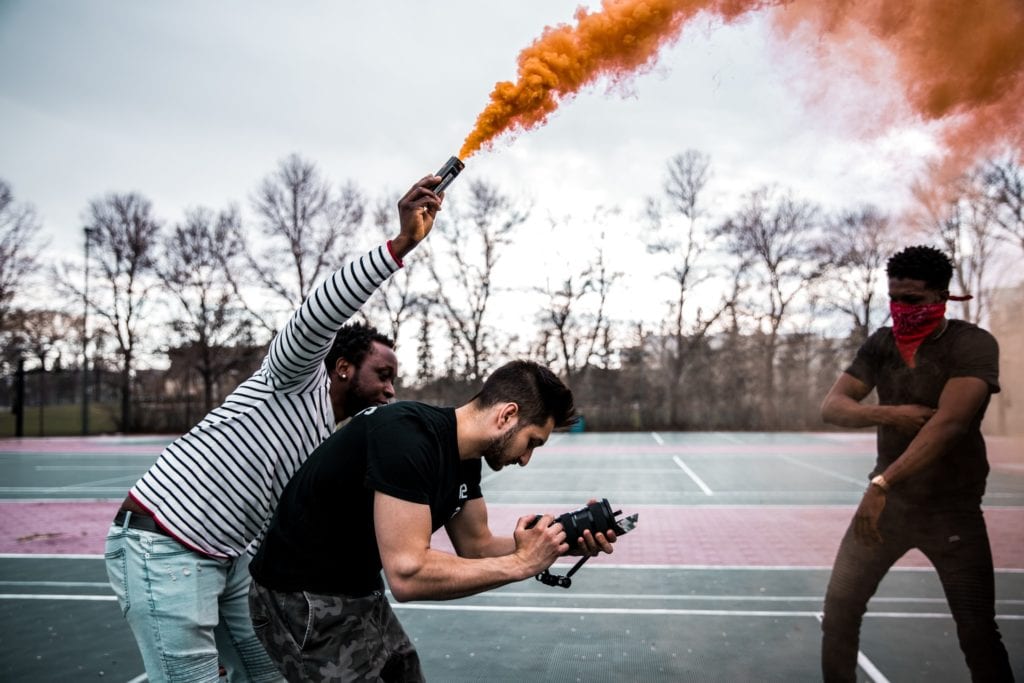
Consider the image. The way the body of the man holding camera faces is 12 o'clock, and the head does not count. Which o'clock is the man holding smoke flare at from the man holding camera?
The man holding smoke flare is roughly at 7 o'clock from the man holding camera.

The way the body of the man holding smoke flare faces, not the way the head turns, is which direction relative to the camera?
to the viewer's right

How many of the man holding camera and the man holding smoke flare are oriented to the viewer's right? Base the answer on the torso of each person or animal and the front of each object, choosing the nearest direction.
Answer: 2

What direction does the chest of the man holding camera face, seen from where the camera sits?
to the viewer's right

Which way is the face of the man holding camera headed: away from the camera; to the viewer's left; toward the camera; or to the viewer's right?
to the viewer's right

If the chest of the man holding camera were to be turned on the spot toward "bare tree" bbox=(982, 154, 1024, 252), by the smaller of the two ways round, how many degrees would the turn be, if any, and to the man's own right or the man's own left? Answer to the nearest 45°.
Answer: approximately 45° to the man's own left

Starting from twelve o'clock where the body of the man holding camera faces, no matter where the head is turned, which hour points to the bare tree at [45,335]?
The bare tree is roughly at 8 o'clock from the man holding camera.

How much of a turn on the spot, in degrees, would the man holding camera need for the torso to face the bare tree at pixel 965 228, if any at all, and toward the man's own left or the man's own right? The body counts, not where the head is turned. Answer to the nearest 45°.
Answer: approximately 45° to the man's own left

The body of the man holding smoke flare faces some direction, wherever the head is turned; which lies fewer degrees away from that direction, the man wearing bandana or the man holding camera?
the man wearing bandana
